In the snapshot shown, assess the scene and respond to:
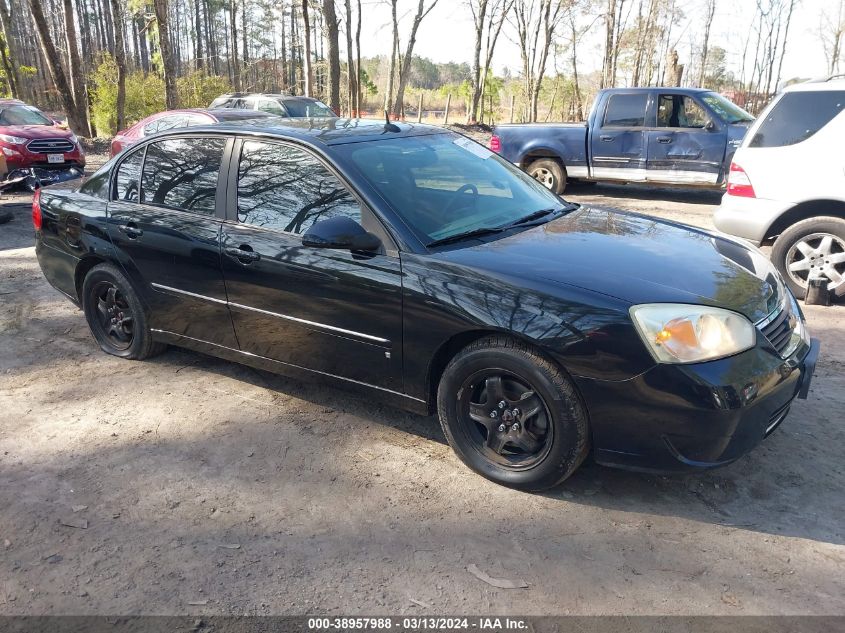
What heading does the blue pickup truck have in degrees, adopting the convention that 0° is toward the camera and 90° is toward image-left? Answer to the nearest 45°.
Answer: approximately 270°

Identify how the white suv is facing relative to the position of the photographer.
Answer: facing to the right of the viewer

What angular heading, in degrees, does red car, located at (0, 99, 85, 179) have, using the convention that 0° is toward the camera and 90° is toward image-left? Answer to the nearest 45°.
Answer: approximately 315°

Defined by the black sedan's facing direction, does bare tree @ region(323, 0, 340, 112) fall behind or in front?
behind

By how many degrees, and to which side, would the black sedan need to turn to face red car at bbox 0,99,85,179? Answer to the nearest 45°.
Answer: approximately 180°

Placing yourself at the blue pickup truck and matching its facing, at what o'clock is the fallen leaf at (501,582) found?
The fallen leaf is roughly at 3 o'clock from the blue pickup truck.

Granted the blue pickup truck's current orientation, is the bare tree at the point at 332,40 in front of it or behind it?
behind

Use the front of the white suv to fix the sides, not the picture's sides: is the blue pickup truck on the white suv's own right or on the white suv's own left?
on the white suv's own left

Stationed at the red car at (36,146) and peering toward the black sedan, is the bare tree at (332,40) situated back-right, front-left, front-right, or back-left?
back-left

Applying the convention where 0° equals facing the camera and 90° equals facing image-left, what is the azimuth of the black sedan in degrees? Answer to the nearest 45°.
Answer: approximately 315°

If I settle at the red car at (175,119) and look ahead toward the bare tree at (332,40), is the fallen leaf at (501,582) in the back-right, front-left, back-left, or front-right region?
back-right
